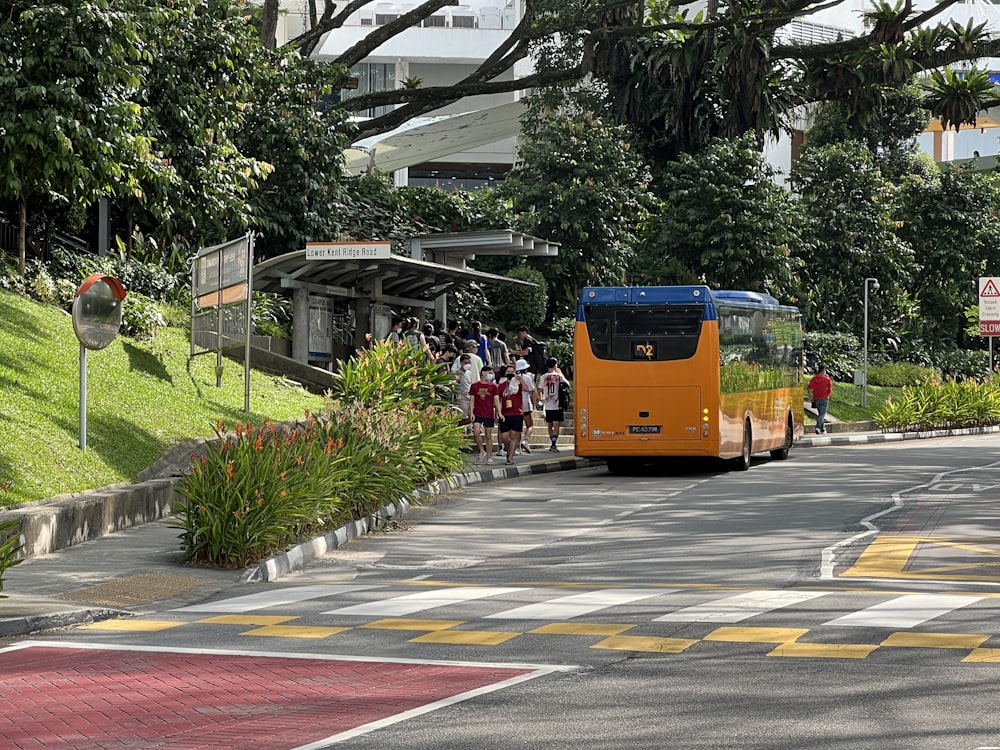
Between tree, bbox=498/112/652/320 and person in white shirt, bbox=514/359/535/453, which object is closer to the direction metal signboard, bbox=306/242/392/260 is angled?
the person in white shirt

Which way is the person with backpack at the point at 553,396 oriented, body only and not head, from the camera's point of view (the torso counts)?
away from the camera

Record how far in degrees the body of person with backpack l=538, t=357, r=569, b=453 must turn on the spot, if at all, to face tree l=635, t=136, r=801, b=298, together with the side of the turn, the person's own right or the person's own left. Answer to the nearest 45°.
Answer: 0° — they already face it

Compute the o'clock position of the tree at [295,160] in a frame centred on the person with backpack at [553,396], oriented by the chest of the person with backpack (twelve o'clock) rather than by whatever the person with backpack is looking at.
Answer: The tree is roughly at 11 o'clock from the person with backpack.

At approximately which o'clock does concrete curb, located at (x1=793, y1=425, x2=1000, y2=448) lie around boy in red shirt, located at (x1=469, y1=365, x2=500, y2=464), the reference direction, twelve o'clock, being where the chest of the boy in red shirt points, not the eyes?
The concrete curb is roughly at 7 o'clock from the boy in red shirt.

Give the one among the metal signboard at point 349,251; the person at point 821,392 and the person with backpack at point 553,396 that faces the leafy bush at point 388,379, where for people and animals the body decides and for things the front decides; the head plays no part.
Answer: the metal signboard

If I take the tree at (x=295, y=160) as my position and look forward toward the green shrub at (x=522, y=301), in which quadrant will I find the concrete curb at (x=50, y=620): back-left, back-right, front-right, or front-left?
back-right

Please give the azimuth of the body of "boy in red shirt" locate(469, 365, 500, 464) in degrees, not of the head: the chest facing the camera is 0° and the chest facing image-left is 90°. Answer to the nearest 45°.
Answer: approximately 0°

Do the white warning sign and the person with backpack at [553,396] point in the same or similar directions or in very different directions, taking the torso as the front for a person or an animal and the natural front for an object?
very different directions

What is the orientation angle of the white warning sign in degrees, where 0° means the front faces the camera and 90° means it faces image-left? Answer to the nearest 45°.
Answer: approximately 0°

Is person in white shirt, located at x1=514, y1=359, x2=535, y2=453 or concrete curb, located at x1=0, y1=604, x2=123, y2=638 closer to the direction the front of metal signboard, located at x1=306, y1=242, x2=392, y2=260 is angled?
the concrete curb

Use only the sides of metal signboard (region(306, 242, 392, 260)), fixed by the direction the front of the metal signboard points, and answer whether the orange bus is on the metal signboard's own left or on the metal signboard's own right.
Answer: on the metal signboard's own left
